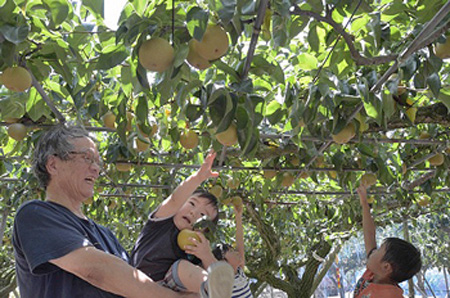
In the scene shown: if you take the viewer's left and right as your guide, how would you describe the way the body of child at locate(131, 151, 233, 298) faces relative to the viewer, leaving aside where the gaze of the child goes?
facing the viewer and to the right of the viewer

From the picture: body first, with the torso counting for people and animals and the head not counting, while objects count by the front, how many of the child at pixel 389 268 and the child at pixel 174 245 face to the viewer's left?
1

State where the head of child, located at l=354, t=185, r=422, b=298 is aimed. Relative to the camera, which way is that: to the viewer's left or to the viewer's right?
to the viewer's left

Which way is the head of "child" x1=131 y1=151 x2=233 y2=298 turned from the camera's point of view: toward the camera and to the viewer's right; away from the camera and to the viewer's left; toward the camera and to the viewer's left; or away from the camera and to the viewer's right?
toward the camera and to the viewer's left

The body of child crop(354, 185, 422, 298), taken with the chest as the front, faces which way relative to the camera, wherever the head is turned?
to the viewer's left

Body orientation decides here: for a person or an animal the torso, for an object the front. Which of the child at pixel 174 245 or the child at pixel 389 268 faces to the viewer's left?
the child at pixel 389 268

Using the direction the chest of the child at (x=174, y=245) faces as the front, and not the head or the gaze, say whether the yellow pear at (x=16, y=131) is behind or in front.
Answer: behind

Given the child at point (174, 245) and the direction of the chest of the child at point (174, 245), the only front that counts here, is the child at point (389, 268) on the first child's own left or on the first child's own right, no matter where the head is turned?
on the first child's own left

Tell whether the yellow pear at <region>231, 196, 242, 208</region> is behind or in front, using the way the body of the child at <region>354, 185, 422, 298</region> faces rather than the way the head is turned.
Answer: in front

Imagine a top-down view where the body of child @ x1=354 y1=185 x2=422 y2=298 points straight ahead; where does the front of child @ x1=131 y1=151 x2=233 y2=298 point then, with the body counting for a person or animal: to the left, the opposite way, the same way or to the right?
the opposite way
